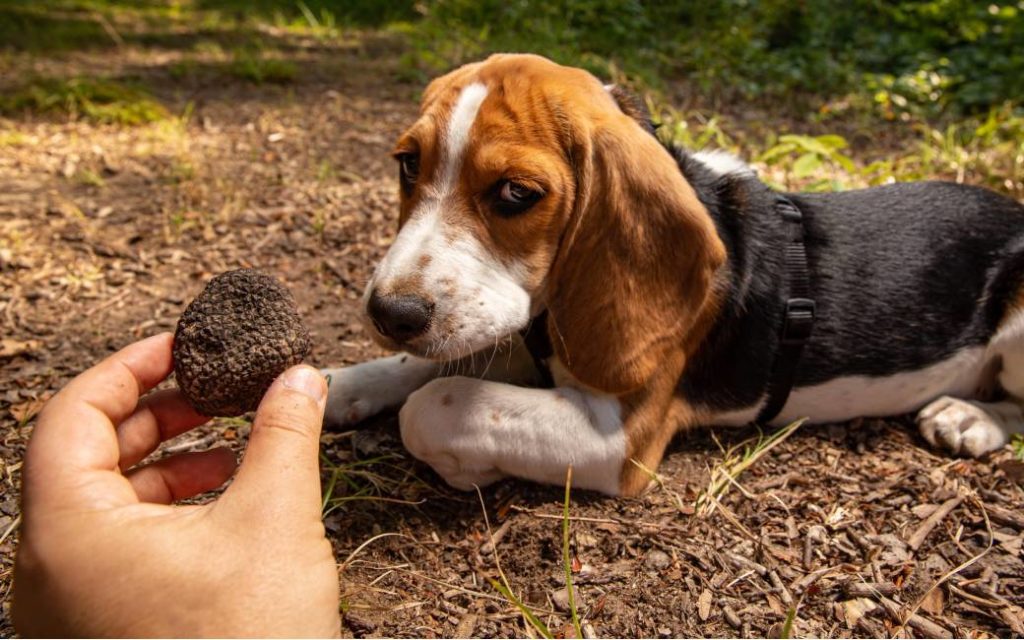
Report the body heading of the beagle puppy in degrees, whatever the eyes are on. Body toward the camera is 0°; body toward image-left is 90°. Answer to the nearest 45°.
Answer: approximately 90°

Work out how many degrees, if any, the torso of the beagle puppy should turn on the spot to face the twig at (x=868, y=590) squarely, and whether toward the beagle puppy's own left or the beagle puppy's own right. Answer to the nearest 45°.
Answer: approximately 135° to the beagle puppy's own left

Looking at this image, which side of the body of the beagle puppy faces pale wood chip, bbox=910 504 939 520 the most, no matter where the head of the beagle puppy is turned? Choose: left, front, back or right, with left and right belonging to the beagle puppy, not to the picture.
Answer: back

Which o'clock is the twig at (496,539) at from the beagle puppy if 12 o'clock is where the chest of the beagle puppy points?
The twig is roughly at 10 o'clock from the beagle puppy.

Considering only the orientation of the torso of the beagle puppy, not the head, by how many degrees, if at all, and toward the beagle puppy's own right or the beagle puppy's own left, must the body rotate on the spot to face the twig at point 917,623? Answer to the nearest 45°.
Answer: approximately 135° to the beagle puppy's own left

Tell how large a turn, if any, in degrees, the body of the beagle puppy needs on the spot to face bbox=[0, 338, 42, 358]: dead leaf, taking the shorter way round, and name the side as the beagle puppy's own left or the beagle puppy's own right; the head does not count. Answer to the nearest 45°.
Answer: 0° — it already faces it

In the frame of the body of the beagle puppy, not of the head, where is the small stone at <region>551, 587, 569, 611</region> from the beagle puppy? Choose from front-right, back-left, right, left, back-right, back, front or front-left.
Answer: left

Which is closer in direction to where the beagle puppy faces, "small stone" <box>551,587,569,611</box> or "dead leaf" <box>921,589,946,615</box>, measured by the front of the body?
the small stone

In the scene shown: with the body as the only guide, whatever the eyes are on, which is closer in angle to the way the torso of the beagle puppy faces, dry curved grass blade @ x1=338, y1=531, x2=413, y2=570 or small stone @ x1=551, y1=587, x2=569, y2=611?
the dry curved grass blade

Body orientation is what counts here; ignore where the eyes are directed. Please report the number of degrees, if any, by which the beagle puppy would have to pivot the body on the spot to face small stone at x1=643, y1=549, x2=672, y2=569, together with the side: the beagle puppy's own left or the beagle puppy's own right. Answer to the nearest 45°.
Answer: approximately 90° to the beagle puppy's own left

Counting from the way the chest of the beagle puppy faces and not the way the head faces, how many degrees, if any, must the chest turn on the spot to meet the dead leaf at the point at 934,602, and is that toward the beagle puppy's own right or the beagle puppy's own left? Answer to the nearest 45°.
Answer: approximately 135° to the beagle puppy's own left
